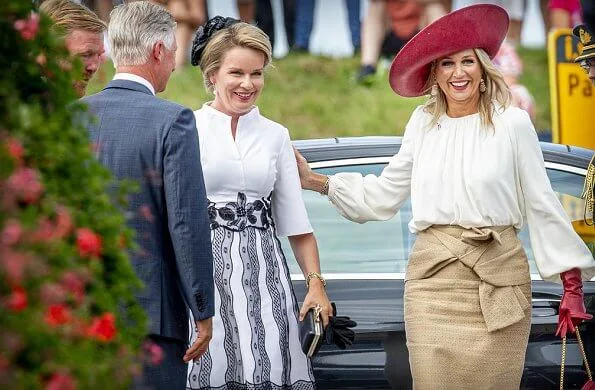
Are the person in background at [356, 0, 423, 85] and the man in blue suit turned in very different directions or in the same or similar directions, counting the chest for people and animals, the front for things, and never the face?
very different directions

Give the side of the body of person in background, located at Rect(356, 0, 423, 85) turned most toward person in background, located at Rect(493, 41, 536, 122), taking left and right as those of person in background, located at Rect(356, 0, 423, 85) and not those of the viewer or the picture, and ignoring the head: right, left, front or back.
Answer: left

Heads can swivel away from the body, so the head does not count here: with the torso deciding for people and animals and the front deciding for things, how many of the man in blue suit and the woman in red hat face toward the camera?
1

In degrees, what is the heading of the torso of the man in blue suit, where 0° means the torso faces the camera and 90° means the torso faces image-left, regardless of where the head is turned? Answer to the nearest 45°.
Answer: approximately 225°

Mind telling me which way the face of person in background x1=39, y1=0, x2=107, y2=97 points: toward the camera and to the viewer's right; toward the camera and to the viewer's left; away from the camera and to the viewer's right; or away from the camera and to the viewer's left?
toward the camera and to the viewer's right

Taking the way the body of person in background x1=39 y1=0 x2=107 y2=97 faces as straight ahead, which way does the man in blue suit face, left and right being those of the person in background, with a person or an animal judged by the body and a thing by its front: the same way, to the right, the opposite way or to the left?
to the left

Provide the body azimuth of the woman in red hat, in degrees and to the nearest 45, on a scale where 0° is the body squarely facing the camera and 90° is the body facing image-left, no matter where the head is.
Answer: approximately 0°

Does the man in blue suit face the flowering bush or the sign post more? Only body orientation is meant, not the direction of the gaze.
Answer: the sign post
